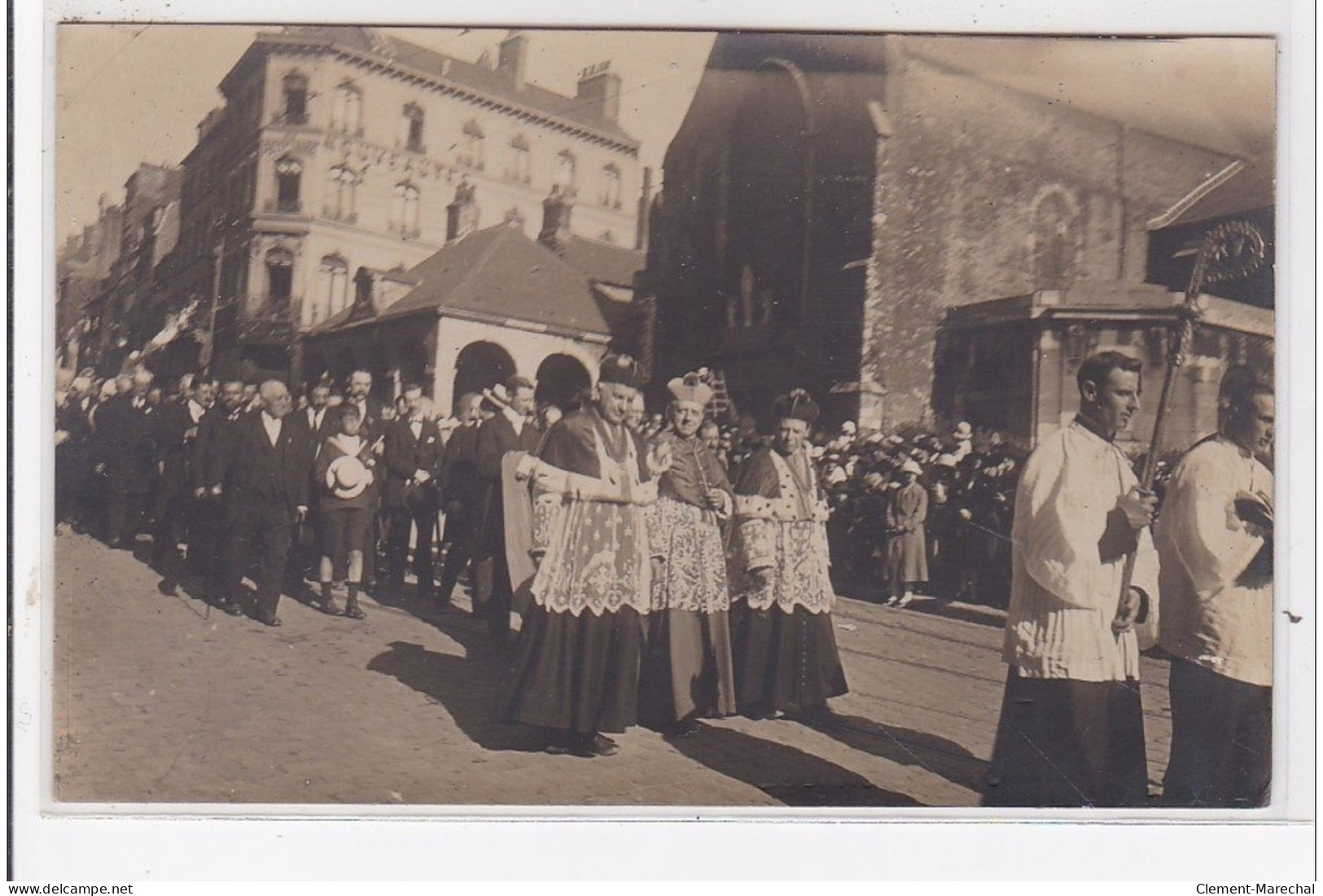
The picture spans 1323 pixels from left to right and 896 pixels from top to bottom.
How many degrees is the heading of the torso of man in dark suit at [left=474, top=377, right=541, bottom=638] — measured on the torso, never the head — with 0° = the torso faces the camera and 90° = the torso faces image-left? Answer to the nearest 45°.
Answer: approximately 315°

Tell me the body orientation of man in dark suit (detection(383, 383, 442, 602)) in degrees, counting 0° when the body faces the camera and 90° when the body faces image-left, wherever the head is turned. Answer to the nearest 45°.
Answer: approximately 0°

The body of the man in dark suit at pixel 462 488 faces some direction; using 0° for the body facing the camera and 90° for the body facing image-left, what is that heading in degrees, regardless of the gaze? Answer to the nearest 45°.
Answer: approximately 315°

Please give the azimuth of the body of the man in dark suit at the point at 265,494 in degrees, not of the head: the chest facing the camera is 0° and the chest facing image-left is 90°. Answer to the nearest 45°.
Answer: approximately 315°
